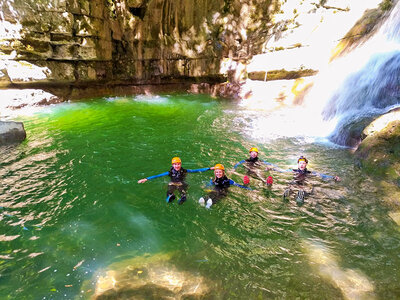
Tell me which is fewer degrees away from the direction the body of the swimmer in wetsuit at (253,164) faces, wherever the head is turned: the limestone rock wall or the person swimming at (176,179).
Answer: the person swimming

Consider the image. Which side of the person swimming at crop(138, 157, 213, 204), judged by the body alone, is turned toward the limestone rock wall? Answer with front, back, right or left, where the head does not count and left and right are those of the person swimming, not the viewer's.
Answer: back

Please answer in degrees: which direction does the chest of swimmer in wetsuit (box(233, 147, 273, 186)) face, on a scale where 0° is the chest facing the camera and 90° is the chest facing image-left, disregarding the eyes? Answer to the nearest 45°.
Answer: approximately 0°

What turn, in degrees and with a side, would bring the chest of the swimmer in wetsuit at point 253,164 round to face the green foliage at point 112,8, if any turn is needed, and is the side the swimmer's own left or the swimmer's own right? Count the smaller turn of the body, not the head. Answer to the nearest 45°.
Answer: approximately 135° to the swimmer's own right

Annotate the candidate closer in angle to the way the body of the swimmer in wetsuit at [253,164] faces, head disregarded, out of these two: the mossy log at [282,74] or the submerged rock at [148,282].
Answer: the submerged rock

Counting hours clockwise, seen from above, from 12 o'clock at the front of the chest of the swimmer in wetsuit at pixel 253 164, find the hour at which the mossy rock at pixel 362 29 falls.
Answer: The mossy rock is roughly at 7 o'clock from the swimmer in wetsuit.

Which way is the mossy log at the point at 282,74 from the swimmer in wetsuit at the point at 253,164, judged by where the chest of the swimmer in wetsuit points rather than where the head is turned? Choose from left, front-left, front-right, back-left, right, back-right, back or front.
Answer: back

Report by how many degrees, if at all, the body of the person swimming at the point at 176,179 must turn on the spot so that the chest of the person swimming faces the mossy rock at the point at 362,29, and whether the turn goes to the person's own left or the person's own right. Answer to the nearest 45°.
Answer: approximately 135° to the person's own left

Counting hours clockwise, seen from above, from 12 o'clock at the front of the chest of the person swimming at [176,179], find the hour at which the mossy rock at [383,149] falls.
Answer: The mossy rock is roughly at 9 o'clock from the person swimming.

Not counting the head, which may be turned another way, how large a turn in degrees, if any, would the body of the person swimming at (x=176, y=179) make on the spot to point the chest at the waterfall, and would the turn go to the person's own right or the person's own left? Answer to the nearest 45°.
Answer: approximately 135° to the person's own left

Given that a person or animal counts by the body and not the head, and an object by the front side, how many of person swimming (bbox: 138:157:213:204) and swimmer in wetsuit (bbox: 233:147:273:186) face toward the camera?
2

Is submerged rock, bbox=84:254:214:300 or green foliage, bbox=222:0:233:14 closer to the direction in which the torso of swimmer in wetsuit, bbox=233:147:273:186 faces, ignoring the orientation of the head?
the submerged rock

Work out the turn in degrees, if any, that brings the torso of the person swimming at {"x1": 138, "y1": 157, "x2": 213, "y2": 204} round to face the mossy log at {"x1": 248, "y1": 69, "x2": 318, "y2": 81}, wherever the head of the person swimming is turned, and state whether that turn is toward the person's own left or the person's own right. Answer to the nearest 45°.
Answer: approximately 135° to the person's own left

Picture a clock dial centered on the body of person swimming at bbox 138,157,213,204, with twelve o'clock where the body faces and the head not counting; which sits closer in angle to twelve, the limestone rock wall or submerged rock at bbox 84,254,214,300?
the submerged rock
